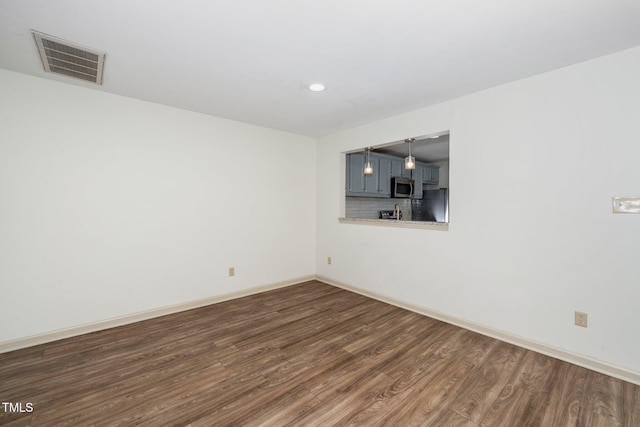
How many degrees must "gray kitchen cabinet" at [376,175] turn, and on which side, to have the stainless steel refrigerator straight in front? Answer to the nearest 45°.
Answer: approximately 90° to its left

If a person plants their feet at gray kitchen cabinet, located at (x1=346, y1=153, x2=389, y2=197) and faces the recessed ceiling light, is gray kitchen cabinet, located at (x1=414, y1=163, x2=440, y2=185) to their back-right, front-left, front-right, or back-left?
back-left

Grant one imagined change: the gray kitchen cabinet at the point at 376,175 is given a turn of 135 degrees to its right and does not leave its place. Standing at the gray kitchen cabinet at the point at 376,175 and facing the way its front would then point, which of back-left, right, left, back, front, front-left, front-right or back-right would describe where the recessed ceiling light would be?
left

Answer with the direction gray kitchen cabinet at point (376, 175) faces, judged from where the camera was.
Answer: facing the viewer and to the right of the viewer
